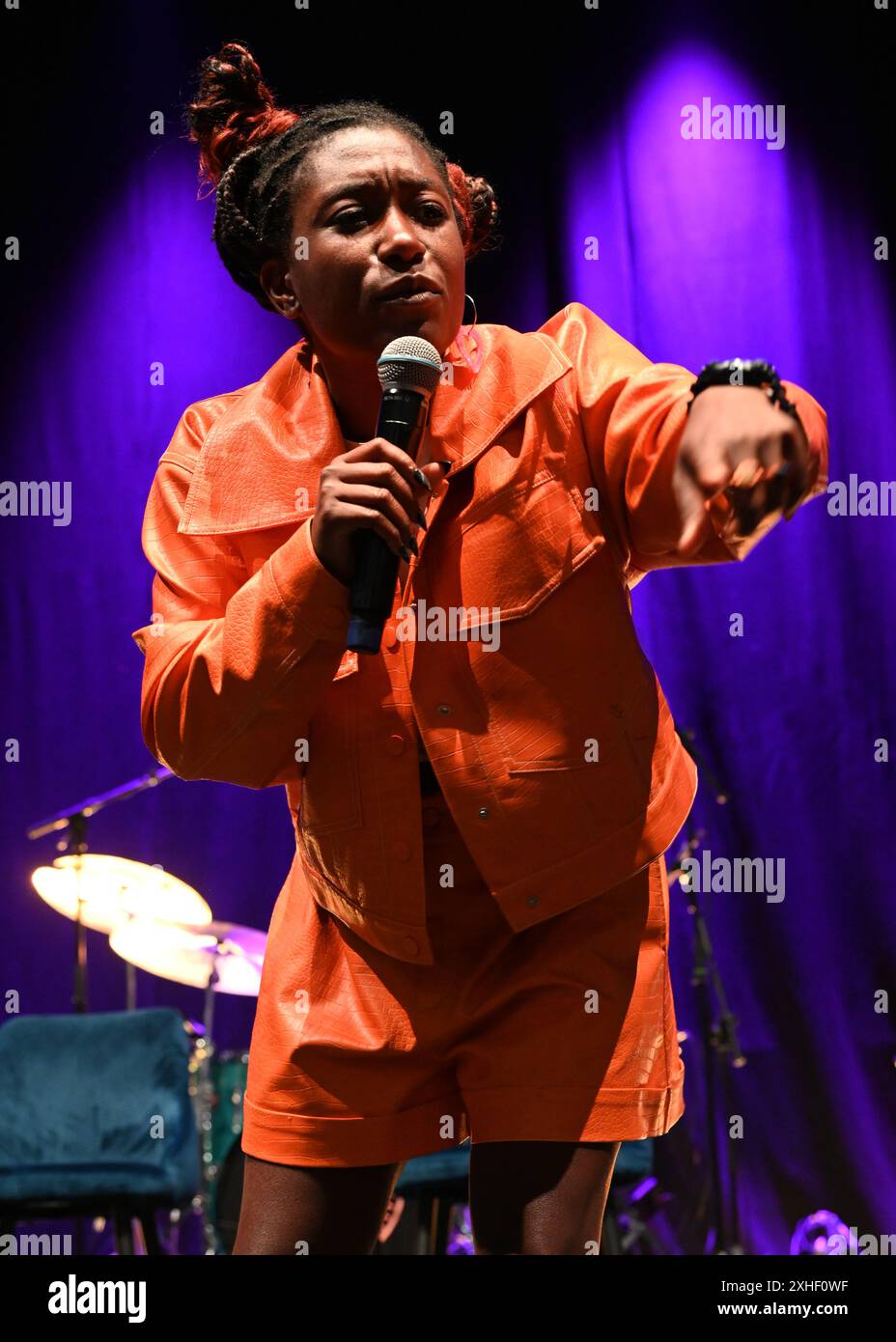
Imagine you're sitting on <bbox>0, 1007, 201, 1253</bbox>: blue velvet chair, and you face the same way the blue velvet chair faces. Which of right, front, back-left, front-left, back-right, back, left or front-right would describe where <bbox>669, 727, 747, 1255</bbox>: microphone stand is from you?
left

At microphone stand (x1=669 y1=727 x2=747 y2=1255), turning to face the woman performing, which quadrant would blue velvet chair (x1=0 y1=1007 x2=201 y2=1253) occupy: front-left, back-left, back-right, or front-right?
front-right

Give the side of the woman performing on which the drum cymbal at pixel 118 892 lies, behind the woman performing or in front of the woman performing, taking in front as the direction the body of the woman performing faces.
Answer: behind

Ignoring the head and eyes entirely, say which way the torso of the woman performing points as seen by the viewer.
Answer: toward the camera

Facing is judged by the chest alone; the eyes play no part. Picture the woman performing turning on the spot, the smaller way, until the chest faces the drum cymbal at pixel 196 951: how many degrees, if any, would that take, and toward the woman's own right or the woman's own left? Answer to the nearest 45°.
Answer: approximately 180°

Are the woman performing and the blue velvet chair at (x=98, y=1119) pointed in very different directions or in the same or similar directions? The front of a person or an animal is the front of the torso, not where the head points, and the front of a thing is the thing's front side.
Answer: same or similar directions

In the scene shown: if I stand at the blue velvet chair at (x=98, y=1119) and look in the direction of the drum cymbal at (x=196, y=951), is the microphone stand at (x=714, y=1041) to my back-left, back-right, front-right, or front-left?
front-right

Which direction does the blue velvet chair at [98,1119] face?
toward the camera

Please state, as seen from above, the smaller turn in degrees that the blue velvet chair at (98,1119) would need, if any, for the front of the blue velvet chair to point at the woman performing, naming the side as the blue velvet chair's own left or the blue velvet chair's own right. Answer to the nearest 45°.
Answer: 0° — it already faces them

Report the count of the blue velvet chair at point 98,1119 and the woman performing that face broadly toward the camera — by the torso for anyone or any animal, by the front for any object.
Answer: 2
